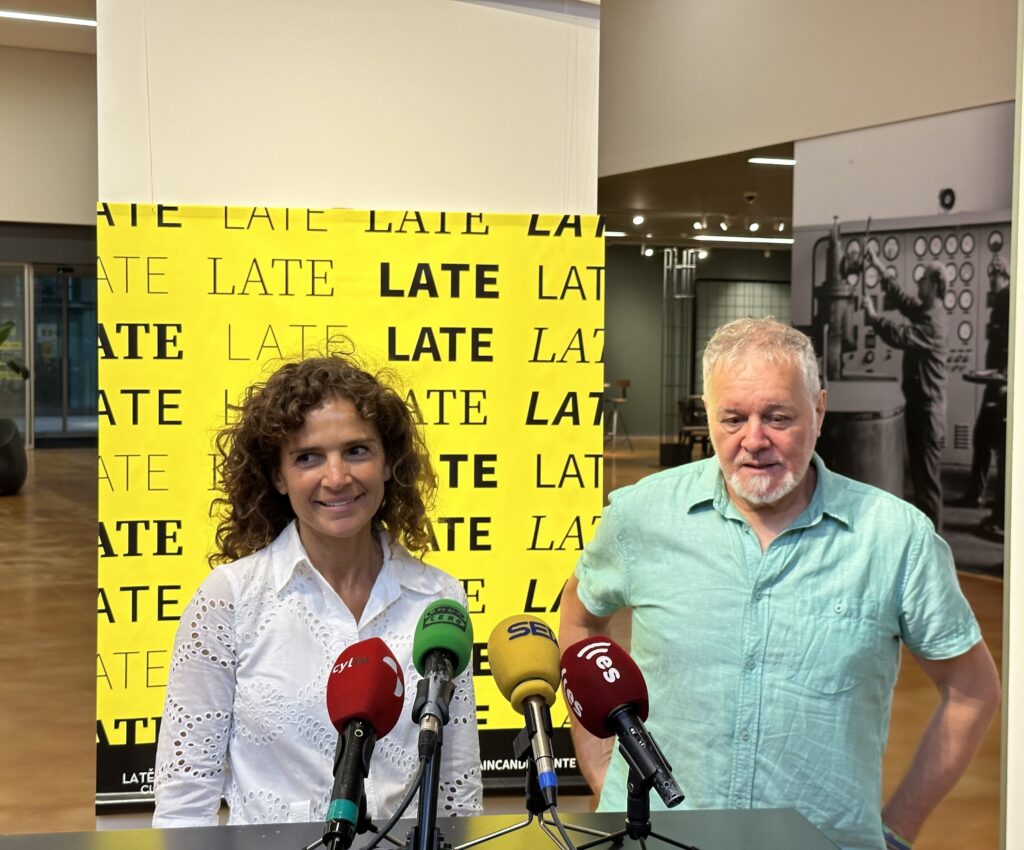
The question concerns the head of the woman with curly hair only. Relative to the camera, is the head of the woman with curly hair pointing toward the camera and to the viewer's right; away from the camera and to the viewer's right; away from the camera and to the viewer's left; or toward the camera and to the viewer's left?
toward the camera and to the viewer's right

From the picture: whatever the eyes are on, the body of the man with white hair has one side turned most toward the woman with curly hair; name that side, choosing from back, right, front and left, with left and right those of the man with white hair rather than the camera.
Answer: right

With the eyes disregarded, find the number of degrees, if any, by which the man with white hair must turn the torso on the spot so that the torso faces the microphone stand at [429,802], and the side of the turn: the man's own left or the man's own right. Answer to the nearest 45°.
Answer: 0° — they already face it

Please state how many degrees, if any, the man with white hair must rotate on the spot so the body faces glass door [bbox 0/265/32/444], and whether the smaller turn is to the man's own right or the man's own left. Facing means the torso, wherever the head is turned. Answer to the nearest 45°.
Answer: approximately 135° to the man's own right

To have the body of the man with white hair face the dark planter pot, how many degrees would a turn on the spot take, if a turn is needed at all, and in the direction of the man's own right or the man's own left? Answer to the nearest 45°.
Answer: approximately 135° to the man's own right

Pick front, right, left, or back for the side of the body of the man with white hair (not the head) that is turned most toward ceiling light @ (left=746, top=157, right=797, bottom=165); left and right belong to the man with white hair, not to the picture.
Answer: back

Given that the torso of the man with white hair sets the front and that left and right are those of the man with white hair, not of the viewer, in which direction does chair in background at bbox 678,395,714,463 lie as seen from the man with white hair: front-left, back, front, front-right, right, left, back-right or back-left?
back

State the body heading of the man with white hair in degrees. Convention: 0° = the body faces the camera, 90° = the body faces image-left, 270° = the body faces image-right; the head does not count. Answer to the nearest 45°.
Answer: approximately 0°

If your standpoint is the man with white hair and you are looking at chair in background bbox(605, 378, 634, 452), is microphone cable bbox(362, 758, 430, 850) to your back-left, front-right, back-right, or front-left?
back-left

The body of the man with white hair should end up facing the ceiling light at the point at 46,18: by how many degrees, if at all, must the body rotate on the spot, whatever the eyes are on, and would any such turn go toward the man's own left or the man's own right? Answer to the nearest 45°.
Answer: approximately 135° to the man's own right

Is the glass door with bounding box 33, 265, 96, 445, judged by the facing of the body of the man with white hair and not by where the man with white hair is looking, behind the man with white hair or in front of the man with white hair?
behind

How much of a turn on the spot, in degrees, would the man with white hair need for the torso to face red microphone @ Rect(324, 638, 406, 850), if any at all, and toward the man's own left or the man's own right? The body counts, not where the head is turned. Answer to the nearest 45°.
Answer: approximately 45° to the man's own right

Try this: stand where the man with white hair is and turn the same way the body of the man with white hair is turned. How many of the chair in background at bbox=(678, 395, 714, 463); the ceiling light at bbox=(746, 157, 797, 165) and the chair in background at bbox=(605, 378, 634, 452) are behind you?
3

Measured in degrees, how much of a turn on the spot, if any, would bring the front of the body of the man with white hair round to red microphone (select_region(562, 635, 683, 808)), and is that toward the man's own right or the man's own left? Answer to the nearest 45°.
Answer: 0° — they already face it

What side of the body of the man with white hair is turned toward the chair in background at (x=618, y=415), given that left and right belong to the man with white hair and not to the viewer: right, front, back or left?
back

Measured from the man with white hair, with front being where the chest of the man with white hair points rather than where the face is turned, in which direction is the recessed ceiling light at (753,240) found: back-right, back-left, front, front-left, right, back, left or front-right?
back

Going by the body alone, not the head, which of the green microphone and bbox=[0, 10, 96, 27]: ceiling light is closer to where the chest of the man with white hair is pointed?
the green microphone
